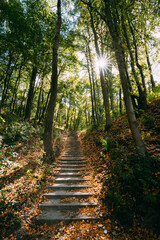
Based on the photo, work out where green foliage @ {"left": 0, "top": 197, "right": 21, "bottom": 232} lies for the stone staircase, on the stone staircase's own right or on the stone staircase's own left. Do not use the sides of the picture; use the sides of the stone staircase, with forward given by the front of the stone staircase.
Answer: on the stone staircase's own right

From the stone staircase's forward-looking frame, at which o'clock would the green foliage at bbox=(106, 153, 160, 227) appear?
The green foliage is roughly at 10 o'clock from the stone staircase.

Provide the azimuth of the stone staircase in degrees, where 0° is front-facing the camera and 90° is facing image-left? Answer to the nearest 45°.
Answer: approximately 0°
